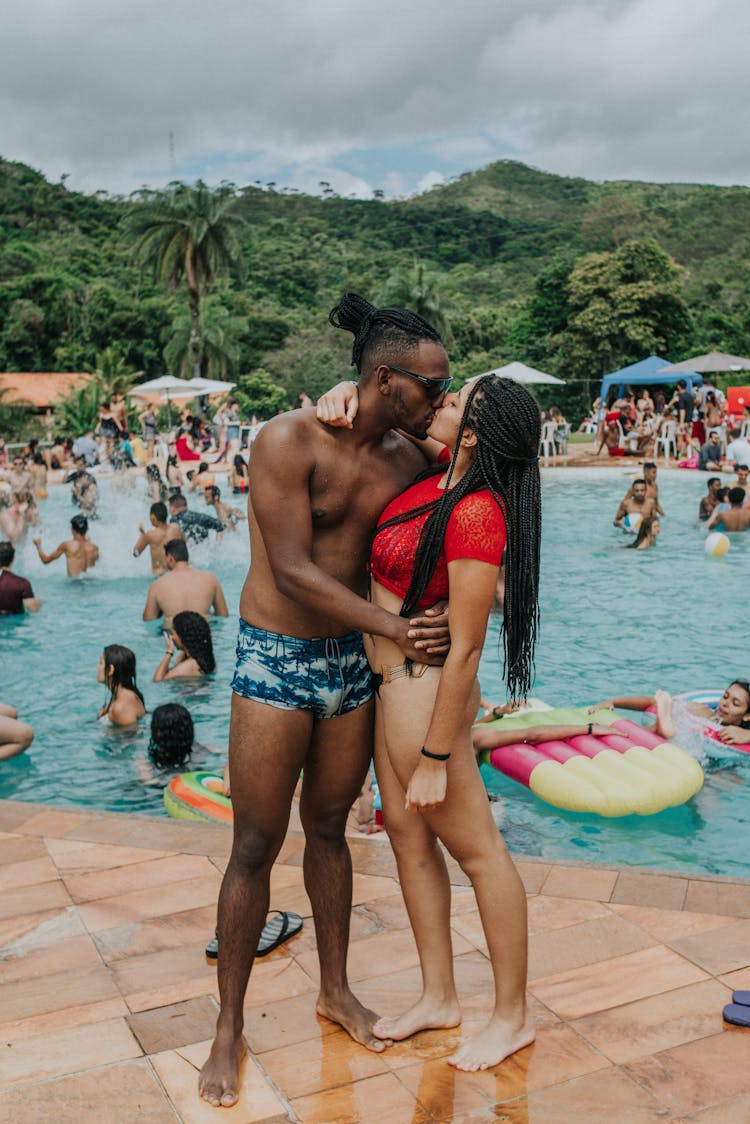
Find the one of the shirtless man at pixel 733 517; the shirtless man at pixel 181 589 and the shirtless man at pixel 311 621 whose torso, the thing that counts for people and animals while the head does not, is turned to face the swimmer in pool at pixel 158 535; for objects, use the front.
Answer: the shirtless man at pixel 181 589

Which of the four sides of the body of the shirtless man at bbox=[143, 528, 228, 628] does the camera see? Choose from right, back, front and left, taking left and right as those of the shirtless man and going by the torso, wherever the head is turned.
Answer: back

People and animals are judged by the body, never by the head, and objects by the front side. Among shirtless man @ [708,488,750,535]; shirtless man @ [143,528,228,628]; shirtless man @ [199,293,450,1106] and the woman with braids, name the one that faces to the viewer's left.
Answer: the woman with braids

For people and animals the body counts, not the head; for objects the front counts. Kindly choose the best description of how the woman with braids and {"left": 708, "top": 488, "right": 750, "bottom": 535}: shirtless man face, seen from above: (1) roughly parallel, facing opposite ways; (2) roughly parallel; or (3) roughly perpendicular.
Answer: roughly perpendicular

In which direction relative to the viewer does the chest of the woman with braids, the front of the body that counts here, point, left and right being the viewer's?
facing to the left of the viewer

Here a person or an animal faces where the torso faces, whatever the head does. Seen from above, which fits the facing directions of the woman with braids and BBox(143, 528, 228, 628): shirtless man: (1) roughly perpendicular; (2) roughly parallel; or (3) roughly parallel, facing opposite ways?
roughly perpendicular
